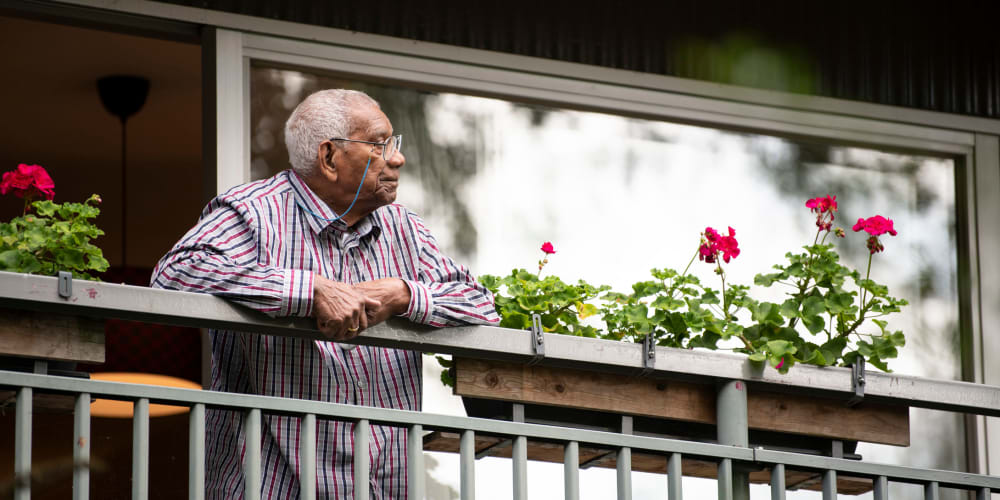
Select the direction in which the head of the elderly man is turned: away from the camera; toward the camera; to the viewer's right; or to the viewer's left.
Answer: to the viewer's right

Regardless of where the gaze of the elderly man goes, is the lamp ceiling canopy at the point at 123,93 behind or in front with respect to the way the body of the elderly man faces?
behind

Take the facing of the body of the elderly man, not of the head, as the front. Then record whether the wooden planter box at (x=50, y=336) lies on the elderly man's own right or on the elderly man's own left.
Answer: on the elderly man's own right

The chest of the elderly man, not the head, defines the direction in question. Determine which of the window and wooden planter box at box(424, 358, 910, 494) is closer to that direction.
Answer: the wooden planter box

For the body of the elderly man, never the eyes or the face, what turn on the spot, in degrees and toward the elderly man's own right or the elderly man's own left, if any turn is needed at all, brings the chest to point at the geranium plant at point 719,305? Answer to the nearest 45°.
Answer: approximately 45° to the elderly man's own left

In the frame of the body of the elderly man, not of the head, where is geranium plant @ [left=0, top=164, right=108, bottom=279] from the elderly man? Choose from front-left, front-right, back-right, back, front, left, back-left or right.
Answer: back-right

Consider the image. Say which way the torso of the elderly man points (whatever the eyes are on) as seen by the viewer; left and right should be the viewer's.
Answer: facing the viewer and to the right of the viewer

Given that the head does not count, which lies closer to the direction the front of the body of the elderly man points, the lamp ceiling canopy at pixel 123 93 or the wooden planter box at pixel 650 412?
the wooden planter box

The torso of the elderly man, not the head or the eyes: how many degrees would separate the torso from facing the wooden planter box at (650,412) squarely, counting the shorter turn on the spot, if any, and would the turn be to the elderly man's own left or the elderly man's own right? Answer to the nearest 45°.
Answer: approximately 45° to the elderly man's own left
